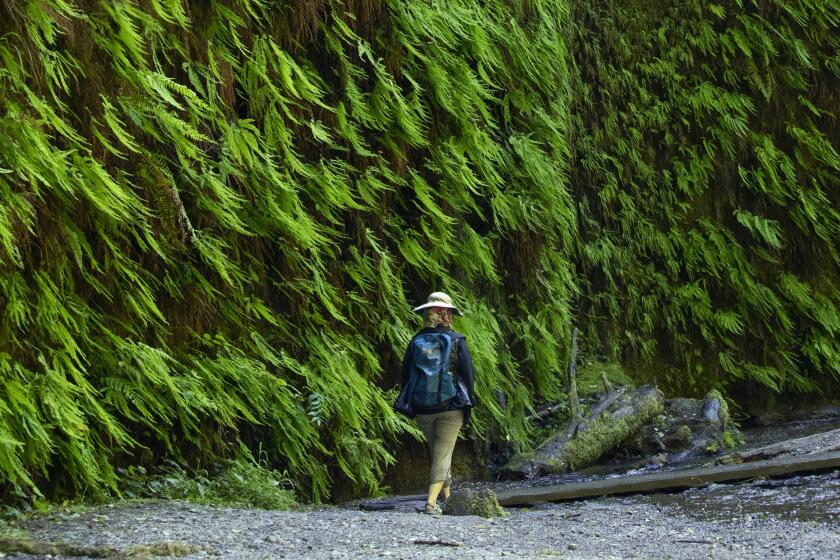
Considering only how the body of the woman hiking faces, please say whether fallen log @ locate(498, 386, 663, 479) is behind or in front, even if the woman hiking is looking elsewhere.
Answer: in front

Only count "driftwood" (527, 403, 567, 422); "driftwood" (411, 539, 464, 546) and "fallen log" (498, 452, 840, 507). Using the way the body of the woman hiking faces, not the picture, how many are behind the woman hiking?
1

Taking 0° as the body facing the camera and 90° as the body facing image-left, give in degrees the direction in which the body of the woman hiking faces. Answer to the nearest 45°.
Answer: approximately 180°

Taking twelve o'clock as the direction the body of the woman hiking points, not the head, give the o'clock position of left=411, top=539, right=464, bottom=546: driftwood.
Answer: The driftwood is roughly at 6 o'clock from the woman hiking.

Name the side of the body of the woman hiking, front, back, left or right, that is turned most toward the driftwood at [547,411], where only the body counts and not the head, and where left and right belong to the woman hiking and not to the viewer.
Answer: front

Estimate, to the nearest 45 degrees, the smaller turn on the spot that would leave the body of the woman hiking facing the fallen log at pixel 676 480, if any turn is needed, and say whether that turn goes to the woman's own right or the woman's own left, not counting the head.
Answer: approximately 45° to the woman's own right

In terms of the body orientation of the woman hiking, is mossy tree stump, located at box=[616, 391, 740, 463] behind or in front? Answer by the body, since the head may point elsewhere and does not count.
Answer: in front

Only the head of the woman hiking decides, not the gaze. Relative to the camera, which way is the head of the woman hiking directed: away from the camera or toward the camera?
away from the camera

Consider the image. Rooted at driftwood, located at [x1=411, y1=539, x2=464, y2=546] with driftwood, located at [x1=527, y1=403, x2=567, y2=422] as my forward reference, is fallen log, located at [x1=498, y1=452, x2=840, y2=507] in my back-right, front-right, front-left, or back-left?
front-right

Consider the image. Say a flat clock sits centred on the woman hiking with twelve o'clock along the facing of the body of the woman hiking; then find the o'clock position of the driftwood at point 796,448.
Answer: The driftwood is roughly at 2 o'clock from the woman hiking.

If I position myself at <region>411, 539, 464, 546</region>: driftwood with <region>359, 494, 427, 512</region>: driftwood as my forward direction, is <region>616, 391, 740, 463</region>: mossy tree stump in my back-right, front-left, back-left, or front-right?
front-right
